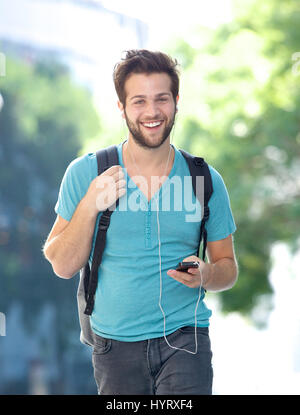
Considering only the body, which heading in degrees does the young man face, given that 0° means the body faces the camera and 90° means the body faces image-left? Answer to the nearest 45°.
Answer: approximately 0°

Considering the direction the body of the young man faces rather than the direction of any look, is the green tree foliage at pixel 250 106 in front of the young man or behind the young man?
behind

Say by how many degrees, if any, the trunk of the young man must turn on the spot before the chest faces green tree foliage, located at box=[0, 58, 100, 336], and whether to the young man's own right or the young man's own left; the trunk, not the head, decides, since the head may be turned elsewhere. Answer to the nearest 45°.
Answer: approximately 180°
